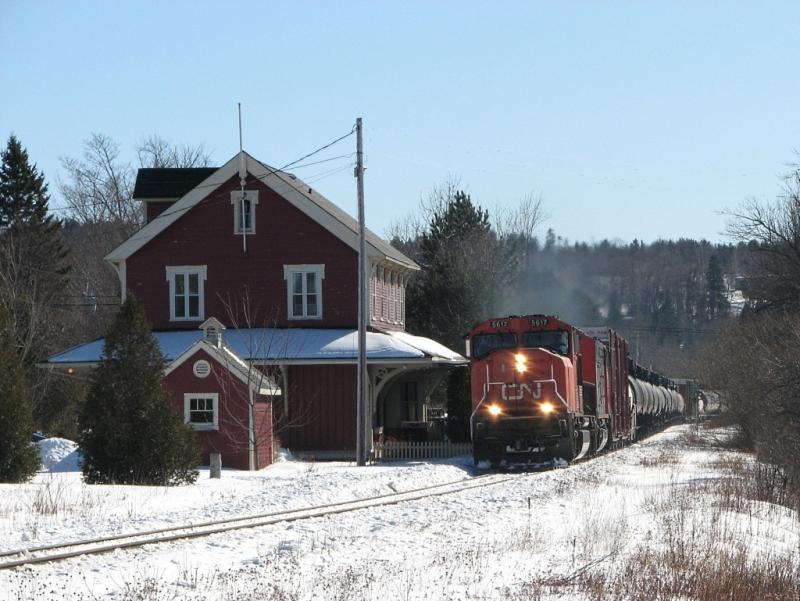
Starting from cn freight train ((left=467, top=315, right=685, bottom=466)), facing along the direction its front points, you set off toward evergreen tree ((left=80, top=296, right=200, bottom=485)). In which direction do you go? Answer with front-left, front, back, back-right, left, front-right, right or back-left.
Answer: front-right

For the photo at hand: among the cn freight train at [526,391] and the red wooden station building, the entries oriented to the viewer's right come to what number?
1

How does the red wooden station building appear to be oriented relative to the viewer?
to the viewer's right

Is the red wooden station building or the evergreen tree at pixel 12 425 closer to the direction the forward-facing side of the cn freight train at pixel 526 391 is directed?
the evergreen tree

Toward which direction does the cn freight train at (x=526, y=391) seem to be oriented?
toward the camera

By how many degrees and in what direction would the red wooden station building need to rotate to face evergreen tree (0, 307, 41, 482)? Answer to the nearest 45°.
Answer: approximately 90° to its right

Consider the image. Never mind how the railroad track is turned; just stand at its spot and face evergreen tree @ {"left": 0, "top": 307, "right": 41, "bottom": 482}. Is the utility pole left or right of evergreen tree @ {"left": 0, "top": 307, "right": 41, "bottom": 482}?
right

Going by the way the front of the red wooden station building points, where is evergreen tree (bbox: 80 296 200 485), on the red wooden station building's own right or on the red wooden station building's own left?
on the red wooden station building's own right
